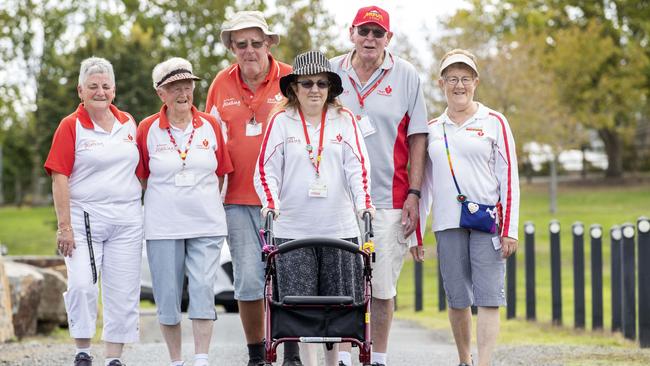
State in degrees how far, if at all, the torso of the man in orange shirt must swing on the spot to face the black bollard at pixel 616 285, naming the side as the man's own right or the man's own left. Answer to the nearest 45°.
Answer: approximately 135° to the man's own left

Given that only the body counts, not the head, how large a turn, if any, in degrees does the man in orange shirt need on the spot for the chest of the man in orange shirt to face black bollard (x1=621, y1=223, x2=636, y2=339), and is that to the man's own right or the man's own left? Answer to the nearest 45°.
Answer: approximately 135° to the man's own left

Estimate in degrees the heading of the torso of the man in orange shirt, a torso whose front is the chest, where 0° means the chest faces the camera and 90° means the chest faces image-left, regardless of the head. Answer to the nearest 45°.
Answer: approximately 0°

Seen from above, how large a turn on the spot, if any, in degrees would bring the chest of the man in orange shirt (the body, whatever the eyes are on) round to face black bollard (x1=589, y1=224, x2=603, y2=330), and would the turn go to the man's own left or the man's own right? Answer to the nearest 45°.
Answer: approximately 135° to the man's own left

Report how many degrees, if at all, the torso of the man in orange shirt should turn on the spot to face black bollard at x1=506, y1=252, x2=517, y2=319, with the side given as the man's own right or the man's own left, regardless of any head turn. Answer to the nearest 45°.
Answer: approximately 135° to the man's own left

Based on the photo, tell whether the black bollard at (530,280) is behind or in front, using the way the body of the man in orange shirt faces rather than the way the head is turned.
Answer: behind

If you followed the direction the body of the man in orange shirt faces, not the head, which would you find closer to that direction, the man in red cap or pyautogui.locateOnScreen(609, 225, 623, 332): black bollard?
the man in red cap
